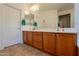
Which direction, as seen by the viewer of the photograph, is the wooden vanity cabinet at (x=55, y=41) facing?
facing the viewer and to the left of the viewer
